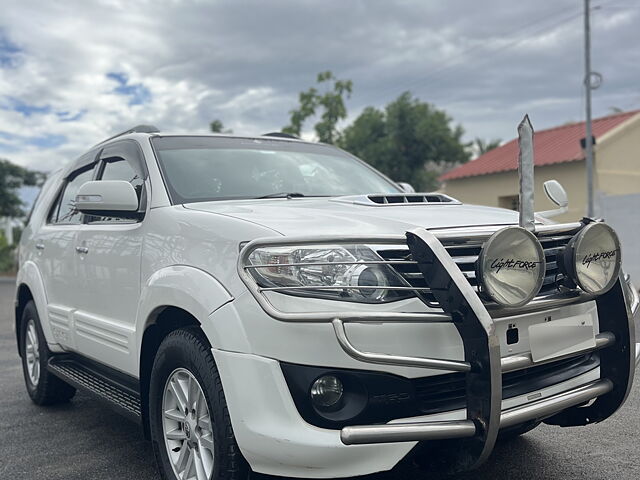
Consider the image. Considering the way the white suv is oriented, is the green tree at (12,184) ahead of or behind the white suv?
behind

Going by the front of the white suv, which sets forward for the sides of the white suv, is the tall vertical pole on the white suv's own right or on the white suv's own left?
on the white suv's own left

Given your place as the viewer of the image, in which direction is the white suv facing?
facing the viewer and to the right of the viewer

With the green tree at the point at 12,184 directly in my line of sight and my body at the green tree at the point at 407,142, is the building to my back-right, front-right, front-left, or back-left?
back-left

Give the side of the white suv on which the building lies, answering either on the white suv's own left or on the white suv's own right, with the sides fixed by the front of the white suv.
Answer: on the white suv's own left
